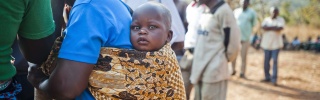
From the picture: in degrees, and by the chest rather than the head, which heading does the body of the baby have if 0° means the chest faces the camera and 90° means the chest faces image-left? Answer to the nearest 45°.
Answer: approximately 45°

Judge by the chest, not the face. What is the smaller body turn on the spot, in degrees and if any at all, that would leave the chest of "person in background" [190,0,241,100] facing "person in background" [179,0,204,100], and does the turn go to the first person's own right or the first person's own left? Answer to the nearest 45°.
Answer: approximately 90° to the first person's own right

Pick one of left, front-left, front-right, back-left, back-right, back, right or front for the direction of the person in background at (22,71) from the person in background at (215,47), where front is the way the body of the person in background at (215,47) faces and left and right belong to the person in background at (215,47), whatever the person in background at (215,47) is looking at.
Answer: front

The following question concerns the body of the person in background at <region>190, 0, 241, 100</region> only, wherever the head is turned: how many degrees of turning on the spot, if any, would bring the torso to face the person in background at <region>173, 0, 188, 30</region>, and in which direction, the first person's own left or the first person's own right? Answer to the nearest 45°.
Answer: approximately 90° to the first person's own right

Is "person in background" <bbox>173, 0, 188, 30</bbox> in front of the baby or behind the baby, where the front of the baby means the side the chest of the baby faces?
behind

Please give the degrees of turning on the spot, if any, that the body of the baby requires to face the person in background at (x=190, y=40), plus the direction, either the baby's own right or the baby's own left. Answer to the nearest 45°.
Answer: approximately 135° to the baby's own right

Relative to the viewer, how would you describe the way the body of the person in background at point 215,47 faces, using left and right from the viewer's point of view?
facing the viewer and to the left of the viewer
